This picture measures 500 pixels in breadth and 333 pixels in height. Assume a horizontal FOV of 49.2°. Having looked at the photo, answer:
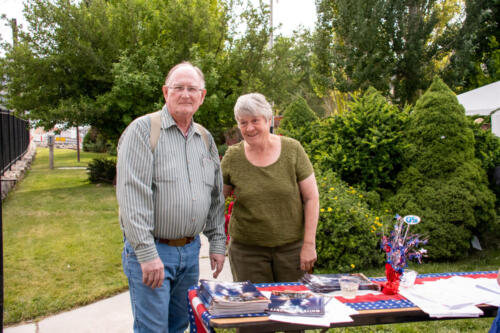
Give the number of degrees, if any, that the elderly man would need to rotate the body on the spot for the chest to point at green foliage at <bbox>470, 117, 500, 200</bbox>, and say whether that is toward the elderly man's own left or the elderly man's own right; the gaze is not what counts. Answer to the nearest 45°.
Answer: approximately 90° to the elderly man's own left

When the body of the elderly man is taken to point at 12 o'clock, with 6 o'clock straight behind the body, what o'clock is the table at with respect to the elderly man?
The table is roughly at 11 o'clock from the elderly man.

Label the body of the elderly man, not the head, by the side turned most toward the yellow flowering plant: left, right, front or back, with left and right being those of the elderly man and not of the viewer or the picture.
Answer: left

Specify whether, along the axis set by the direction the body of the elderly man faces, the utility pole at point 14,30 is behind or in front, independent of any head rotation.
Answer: behind

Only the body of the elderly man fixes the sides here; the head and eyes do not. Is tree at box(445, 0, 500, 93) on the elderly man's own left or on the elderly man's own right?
on the elderly man's own left

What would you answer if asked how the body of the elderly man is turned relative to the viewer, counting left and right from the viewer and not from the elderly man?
facing the viewer and to the right of the viewer

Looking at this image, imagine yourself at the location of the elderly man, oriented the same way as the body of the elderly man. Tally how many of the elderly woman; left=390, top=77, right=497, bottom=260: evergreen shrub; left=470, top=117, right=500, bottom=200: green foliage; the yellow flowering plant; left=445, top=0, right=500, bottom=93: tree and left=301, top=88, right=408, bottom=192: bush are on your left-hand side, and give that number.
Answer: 6

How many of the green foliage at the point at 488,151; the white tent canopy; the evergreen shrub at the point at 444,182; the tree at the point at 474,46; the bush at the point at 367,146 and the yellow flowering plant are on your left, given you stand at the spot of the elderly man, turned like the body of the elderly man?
6

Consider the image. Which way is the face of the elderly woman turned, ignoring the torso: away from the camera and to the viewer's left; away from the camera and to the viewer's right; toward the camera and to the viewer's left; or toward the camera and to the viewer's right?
toward the camera and to the viewer's left

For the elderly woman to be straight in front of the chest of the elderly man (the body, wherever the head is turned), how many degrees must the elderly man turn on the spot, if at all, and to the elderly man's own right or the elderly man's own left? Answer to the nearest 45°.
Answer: approximately 90° to the elderly man's own left
